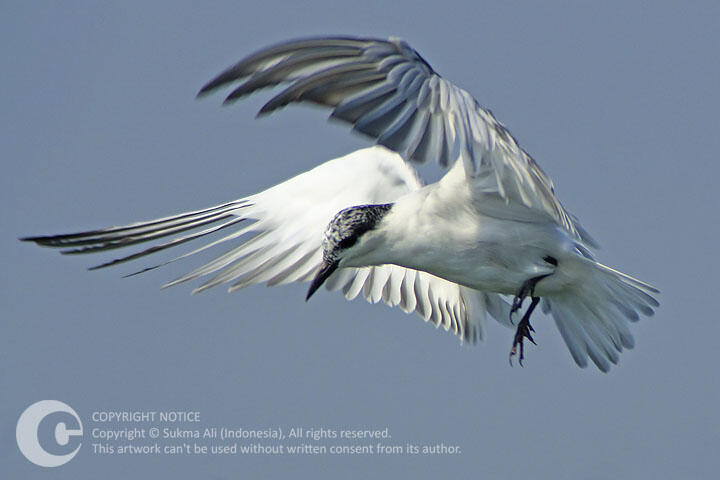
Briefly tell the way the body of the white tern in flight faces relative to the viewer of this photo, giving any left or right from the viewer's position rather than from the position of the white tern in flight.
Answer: facing to the left of the viewer
